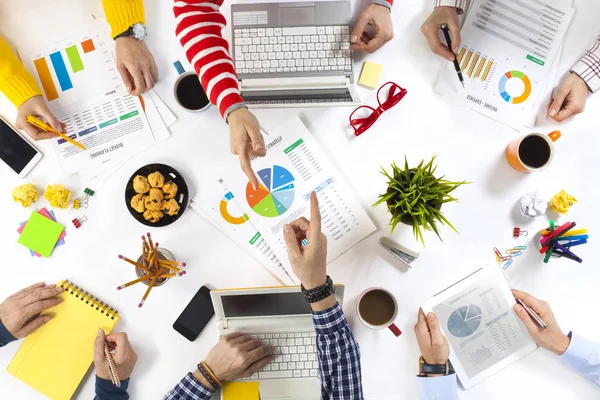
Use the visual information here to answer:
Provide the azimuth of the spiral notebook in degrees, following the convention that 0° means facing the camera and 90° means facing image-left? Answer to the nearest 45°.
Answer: approximately 0°

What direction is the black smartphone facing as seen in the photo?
toward the camera

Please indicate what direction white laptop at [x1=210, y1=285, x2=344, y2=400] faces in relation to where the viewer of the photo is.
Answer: facing the viewer

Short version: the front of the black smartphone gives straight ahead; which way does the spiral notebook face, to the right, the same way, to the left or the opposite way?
the same way
